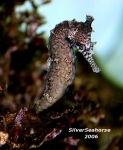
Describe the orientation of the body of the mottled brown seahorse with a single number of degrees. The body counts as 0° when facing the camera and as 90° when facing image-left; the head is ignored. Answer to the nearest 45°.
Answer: approximately 270°
